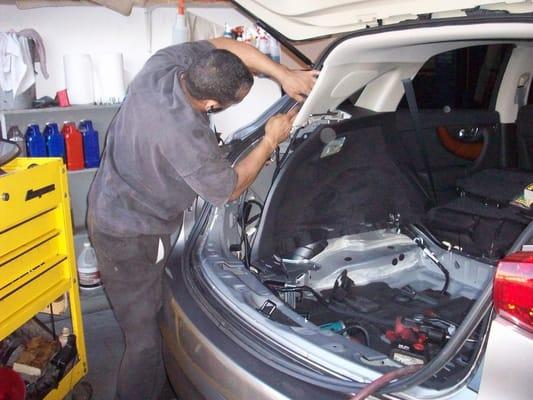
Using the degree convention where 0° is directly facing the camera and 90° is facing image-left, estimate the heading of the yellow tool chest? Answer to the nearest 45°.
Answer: approximately 315°

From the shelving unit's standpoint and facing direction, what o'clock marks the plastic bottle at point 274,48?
The plastic bottle is roughly at 9 o'clock from the shelving unit.

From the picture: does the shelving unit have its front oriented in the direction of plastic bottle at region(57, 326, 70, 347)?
yes

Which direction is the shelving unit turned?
toward the camera

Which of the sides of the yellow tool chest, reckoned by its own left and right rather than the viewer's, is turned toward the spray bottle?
left

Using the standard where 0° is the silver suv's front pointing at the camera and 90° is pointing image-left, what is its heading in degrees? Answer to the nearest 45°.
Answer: approximately 225°

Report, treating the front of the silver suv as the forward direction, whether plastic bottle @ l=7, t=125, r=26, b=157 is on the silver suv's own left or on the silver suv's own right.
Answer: on the silver suv's own left

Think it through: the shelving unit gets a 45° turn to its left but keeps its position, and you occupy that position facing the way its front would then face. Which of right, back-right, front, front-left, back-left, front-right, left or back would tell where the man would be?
front-right

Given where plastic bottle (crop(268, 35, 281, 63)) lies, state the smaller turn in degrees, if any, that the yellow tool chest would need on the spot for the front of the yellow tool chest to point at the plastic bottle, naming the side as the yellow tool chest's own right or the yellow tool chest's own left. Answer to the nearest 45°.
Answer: approximately 90° to the yellow tool chest's own left

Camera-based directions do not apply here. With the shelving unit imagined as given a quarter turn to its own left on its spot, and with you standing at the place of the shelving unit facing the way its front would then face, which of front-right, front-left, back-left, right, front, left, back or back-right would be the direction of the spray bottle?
front

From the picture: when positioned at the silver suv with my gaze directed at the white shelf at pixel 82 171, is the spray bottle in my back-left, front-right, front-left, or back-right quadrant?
front-right

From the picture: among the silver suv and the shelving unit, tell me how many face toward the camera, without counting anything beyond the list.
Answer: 1

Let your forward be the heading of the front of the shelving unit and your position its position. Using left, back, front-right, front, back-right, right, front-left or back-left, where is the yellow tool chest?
front

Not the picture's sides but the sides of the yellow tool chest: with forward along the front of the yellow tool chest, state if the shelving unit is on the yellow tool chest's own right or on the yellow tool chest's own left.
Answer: on the yellow tool chest's own left

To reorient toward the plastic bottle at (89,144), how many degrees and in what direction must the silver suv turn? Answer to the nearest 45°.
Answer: approximately 90° to its left

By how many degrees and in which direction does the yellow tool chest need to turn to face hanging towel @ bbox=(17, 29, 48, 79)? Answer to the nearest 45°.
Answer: approximately 135° to its left
